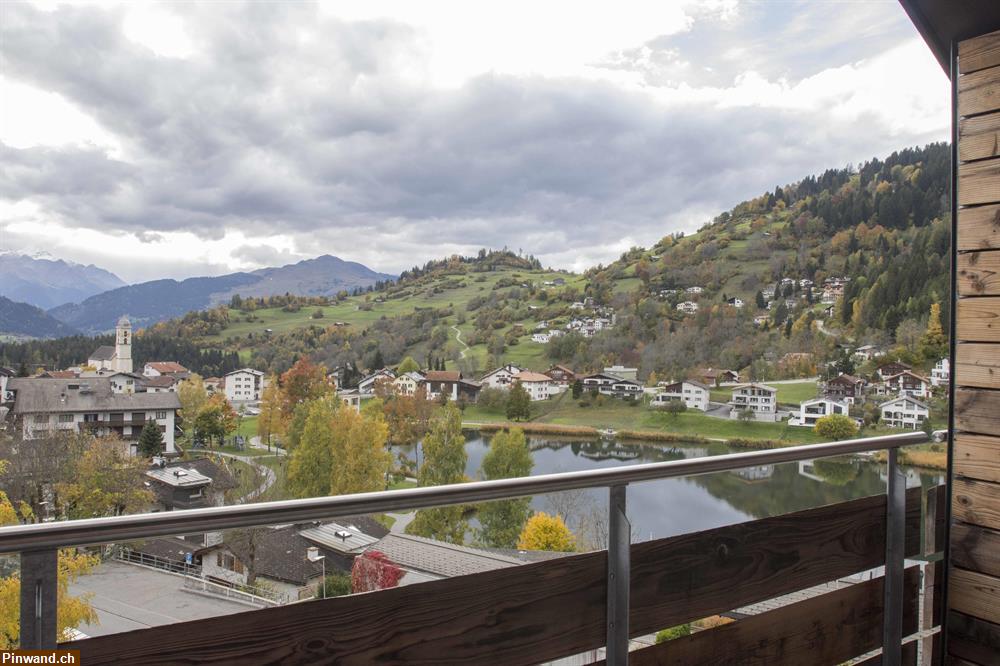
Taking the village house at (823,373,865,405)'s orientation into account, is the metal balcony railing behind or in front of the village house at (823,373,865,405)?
in front

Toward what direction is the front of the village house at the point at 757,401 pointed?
toward the camera

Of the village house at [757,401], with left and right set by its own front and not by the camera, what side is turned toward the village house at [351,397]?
right

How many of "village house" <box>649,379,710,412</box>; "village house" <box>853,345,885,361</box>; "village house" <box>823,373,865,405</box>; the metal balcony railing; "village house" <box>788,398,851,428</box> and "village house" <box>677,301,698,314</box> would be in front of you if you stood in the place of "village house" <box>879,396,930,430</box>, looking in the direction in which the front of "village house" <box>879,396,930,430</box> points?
1

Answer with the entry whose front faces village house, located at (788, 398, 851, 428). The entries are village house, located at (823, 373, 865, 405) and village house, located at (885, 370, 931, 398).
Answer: village house, located at (823, 373, 865, 405)

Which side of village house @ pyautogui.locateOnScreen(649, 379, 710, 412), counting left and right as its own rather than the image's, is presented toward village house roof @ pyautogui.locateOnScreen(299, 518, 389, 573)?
front

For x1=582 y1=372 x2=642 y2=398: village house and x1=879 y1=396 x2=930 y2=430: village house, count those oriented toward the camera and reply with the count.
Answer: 2

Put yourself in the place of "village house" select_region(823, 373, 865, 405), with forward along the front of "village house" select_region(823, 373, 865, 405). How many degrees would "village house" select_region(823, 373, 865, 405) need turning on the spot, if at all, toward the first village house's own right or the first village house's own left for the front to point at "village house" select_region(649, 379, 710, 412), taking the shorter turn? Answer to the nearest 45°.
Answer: approximately 45° to the first village house's own right

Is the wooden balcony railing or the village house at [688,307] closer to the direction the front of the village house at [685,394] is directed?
the wooden balcony railing

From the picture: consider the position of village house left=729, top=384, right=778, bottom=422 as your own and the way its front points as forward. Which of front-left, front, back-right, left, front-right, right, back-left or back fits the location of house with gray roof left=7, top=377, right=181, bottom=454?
front-right

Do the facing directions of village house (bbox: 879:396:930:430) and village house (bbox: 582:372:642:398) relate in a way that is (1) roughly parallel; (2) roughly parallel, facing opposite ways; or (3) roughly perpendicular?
roughly parallel

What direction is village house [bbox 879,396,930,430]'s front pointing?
toward the camera

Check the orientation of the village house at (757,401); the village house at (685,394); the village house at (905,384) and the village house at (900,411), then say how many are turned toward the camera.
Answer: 4

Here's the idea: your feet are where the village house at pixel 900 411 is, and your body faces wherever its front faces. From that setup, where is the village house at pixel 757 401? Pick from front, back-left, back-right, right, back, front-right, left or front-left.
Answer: back-right

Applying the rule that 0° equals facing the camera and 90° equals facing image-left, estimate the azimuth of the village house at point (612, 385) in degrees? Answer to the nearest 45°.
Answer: approximately 0°

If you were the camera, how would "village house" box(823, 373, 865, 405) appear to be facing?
facing the viewer and to the left of the viewer
